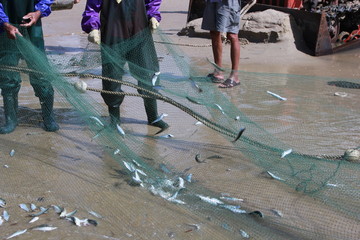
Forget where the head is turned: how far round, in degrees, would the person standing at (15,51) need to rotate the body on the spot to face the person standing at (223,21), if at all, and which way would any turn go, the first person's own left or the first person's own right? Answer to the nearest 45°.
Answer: approximately 135° to the first person's own left

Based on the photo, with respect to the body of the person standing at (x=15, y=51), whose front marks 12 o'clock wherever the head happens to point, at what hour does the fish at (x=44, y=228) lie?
The fish is roughly at 12 o'clock from the person standing.

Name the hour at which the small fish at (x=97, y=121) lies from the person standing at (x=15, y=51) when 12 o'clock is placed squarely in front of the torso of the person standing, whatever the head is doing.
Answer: The small fish is roughly at 11 o'clock from the person standing.

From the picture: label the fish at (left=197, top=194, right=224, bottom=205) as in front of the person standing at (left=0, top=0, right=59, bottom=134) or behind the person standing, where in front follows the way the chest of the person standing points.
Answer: in front

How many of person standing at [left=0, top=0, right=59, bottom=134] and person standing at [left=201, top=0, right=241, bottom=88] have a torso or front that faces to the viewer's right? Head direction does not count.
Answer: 0

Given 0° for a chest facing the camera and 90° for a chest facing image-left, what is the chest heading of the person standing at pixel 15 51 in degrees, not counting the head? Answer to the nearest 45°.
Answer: approximately 0°

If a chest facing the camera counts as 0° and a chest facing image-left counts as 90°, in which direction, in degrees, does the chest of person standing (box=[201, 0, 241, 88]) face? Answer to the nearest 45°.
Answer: approximately 45°

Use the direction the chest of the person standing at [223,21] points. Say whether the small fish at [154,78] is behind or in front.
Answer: in front

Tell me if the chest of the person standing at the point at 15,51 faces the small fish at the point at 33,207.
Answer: yes

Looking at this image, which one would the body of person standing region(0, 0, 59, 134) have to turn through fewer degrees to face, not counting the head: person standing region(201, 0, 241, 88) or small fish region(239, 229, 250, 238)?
the small fish
